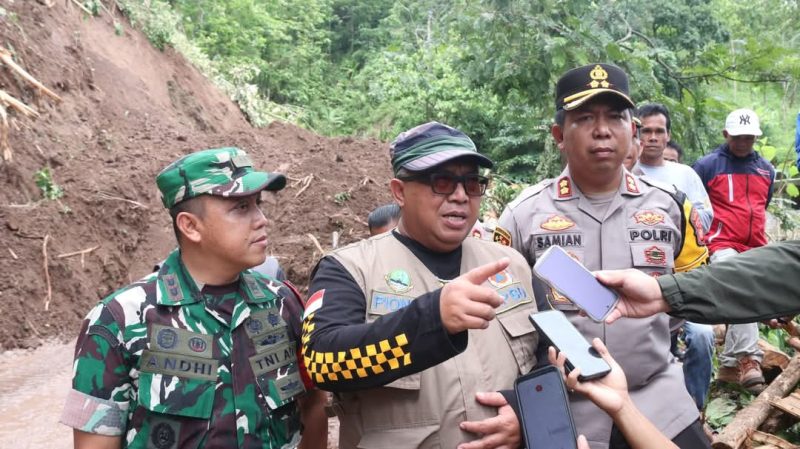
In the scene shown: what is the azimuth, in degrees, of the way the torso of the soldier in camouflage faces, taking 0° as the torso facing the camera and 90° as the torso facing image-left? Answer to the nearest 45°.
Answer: approximately 315°

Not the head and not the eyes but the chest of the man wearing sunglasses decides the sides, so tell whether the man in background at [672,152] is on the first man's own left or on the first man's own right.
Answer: on the first man's own left

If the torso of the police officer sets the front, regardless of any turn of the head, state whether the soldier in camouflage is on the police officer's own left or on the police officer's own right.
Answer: on the police officer's own right

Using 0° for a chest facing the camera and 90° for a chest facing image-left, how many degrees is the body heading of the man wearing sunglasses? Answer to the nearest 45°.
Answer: approximately 315°

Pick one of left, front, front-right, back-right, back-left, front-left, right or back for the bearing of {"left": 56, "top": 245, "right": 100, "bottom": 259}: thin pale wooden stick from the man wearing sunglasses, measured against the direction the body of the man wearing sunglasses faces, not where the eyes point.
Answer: back

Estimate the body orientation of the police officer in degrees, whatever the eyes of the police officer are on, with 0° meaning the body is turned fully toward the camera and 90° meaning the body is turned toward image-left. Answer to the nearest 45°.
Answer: approximately 0°

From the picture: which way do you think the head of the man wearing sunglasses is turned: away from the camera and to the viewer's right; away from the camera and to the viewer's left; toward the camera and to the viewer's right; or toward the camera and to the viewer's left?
toward the camera and to the viewer's right

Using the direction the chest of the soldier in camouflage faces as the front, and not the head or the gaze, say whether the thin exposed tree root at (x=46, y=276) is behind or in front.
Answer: behind
